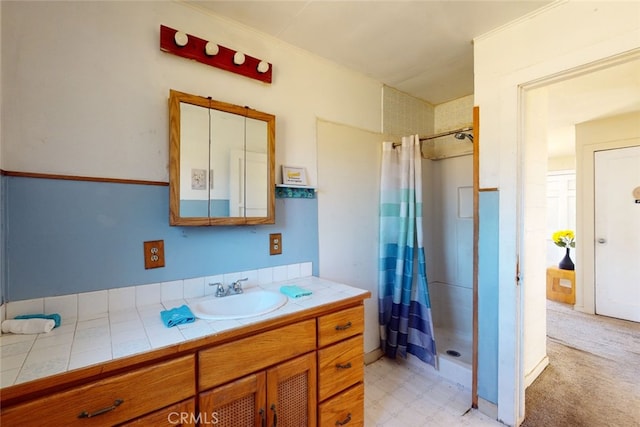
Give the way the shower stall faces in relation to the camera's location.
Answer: facing the viewer and to the left of the viewer

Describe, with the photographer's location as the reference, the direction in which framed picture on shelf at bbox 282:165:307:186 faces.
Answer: facing the viewer and to the right of the viewer

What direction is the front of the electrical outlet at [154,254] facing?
toward the camera

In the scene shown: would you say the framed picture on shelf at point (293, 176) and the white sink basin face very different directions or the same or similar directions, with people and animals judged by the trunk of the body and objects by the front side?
same or similar directions

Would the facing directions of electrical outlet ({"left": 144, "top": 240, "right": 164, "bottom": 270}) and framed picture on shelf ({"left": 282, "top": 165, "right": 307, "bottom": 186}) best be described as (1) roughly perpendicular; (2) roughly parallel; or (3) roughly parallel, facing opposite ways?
roughly parallel

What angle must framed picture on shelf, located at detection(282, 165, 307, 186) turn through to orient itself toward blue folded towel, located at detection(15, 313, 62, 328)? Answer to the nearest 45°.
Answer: approximately 90° to its right

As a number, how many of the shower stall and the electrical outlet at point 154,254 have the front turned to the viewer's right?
0

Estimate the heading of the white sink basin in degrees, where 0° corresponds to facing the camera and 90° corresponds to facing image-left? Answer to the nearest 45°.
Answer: approximately 315°
